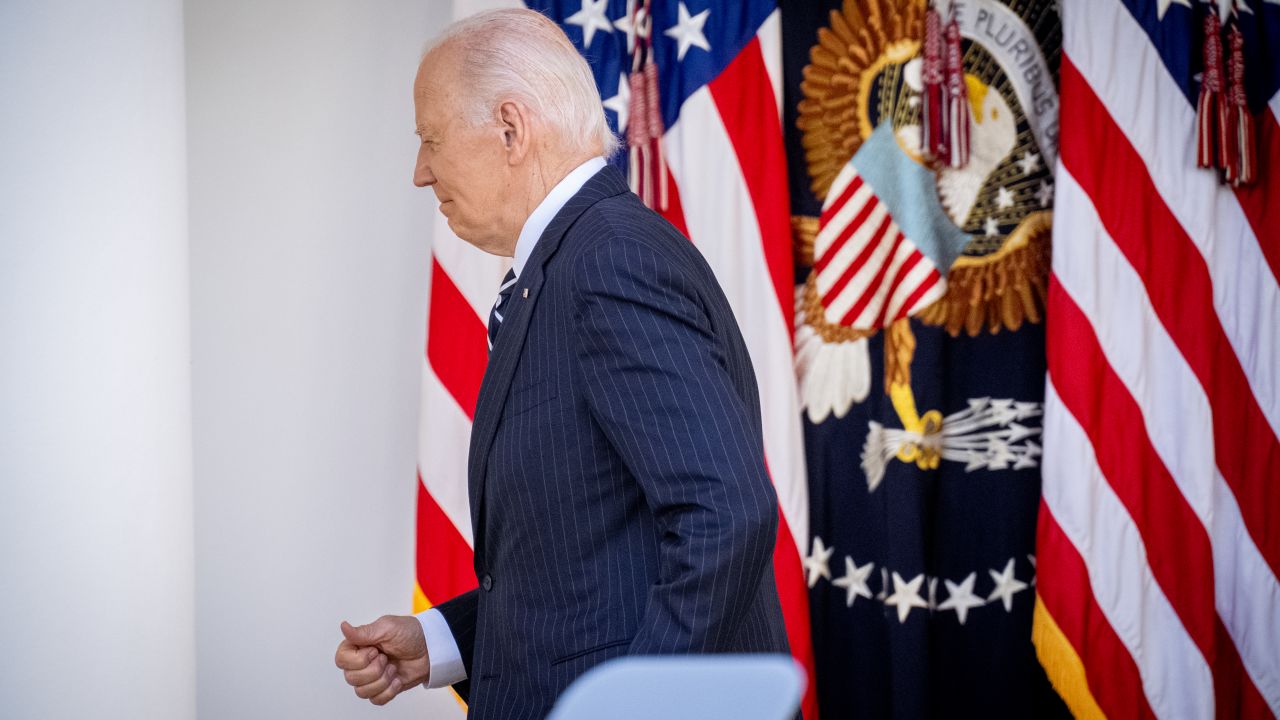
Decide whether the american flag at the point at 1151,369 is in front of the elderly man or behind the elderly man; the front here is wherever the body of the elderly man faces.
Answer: behind

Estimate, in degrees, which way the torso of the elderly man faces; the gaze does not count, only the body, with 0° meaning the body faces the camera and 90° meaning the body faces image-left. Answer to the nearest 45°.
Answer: approximately 90°

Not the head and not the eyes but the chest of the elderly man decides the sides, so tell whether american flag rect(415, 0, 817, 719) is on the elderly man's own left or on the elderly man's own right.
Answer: on the elderly man's own right

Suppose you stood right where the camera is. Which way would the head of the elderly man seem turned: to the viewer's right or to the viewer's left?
to the viewer's left

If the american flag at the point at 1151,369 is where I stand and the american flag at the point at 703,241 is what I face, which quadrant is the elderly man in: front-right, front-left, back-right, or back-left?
front-left
